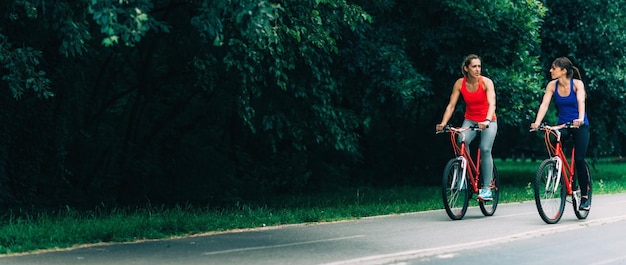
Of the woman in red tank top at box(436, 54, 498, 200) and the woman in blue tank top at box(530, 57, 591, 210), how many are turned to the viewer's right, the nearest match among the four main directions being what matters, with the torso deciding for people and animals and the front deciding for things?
0

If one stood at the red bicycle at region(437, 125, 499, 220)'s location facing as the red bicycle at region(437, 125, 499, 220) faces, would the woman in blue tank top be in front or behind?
behind

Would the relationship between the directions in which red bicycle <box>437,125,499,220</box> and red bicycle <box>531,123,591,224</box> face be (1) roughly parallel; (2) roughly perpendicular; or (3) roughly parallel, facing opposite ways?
roughly parallel

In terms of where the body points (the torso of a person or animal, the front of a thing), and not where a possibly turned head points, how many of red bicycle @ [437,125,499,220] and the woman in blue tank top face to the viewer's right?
0

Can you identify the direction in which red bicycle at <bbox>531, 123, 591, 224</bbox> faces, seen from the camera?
facing the viewer and to the left of the viewer

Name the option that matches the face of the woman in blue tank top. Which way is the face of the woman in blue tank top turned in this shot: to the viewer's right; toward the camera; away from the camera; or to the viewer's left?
to the viewer's left

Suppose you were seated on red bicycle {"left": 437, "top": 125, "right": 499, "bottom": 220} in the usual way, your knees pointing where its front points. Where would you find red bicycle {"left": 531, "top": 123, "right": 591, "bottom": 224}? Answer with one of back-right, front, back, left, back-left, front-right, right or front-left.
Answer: back-left
